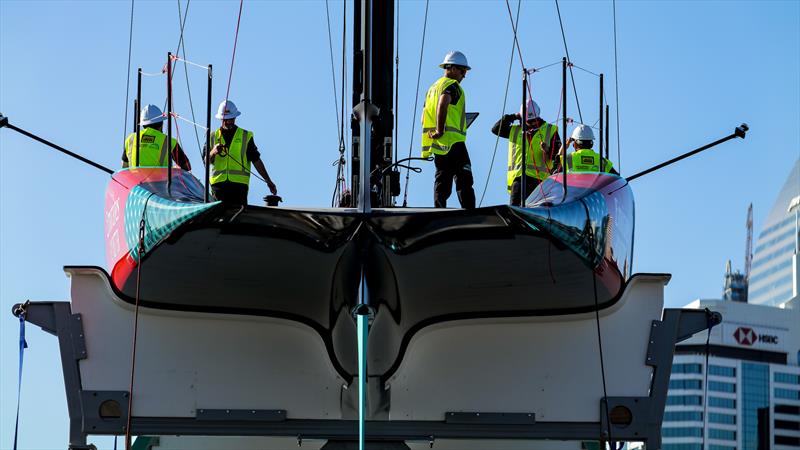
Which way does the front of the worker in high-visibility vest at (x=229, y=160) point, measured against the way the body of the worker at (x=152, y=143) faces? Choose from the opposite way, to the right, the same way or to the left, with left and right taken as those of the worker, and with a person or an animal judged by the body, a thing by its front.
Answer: the opposite way

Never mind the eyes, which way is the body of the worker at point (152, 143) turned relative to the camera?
away from the camera

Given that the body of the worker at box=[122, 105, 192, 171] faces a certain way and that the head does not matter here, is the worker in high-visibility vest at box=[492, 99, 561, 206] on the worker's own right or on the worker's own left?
on the worker's own right

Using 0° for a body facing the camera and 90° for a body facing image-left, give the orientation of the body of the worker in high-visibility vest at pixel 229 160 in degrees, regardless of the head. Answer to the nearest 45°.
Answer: approximately 0°
